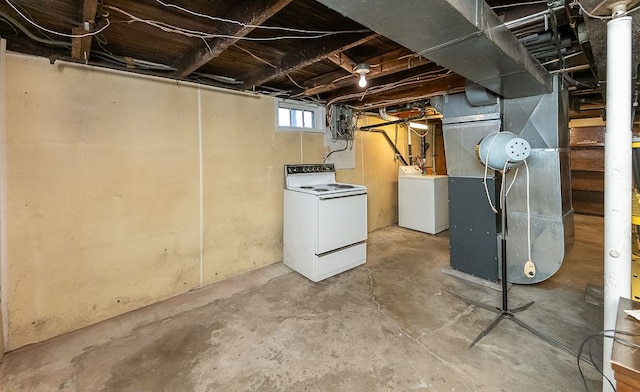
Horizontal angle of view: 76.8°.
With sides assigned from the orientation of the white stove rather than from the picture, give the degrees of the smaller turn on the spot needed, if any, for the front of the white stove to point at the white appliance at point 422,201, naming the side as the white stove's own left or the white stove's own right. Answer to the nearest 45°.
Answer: approximately 90° to the white stove's own left

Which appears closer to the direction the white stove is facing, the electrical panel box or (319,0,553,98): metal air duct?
the metal air duct

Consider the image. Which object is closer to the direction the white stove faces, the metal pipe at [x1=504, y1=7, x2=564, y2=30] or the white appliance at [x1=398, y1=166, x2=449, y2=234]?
the metal pipe

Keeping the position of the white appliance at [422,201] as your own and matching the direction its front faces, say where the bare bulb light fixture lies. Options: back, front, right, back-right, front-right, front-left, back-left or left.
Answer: front-right

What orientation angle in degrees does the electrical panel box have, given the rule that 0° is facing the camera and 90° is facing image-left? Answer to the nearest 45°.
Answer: approximately 315°

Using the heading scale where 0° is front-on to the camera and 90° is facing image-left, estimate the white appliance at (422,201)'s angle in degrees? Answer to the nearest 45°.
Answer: approximately 315°

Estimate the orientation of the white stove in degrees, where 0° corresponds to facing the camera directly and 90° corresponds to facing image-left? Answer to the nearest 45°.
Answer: approximately 315°
